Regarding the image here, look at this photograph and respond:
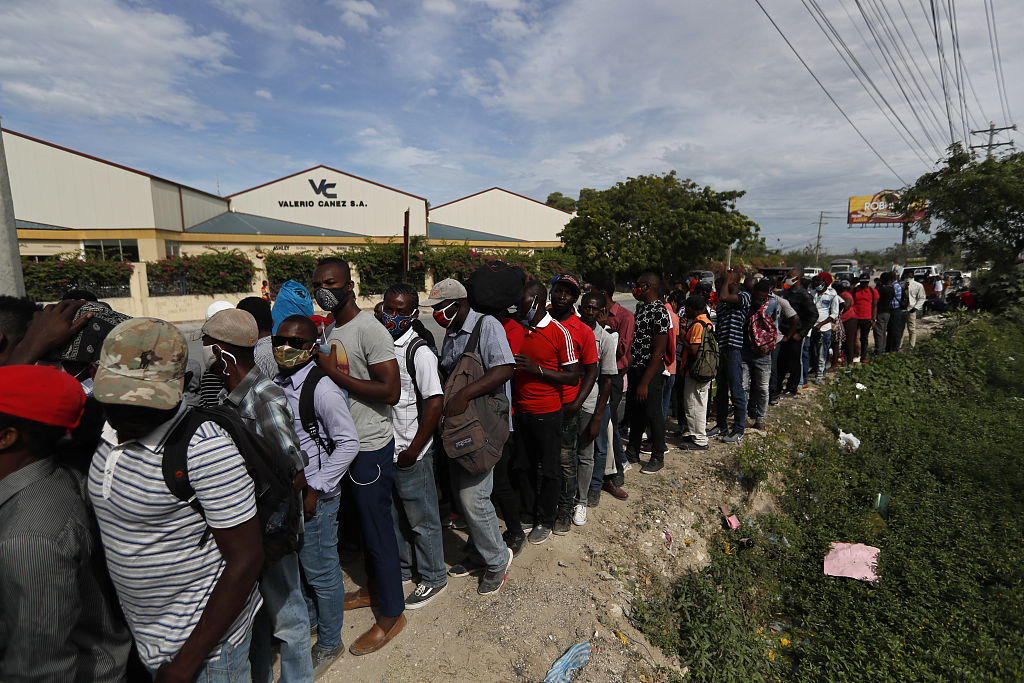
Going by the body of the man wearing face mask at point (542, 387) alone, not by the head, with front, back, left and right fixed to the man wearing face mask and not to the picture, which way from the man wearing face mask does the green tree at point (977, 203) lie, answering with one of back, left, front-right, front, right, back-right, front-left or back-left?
back

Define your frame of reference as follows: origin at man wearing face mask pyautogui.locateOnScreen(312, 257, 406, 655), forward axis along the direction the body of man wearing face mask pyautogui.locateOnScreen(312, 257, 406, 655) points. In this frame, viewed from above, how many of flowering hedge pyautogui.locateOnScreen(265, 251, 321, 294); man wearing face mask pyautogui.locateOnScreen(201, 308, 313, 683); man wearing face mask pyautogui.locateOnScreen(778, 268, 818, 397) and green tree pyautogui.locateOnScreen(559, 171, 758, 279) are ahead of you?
1

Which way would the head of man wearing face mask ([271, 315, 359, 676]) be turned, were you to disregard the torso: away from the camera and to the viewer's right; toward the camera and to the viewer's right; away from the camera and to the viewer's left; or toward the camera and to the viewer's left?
toward the camera and to the viewer's left

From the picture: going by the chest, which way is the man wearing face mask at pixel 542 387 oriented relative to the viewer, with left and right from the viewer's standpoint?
facing the viewer and to the left of the viewer

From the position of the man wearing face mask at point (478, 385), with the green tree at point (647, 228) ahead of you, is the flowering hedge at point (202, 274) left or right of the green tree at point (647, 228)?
left

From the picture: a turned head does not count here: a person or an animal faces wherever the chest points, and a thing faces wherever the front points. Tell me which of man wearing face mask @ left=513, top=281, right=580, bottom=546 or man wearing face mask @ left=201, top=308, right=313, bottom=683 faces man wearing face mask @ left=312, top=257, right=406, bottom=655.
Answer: man wearing face mask @ left=513, top=281, right=580, bottom=546

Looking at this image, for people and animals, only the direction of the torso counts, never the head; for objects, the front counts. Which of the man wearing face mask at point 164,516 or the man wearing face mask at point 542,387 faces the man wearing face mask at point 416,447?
the man wearing face mask at point 542,387

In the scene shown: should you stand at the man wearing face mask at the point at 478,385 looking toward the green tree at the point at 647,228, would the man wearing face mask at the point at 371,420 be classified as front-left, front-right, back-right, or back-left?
back-left

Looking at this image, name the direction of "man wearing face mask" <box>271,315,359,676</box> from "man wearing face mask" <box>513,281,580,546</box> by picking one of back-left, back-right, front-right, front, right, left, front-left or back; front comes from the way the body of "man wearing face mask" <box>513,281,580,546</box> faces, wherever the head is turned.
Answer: front

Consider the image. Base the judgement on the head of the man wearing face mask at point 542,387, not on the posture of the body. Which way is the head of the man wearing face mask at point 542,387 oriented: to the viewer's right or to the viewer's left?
to the viewer's left
